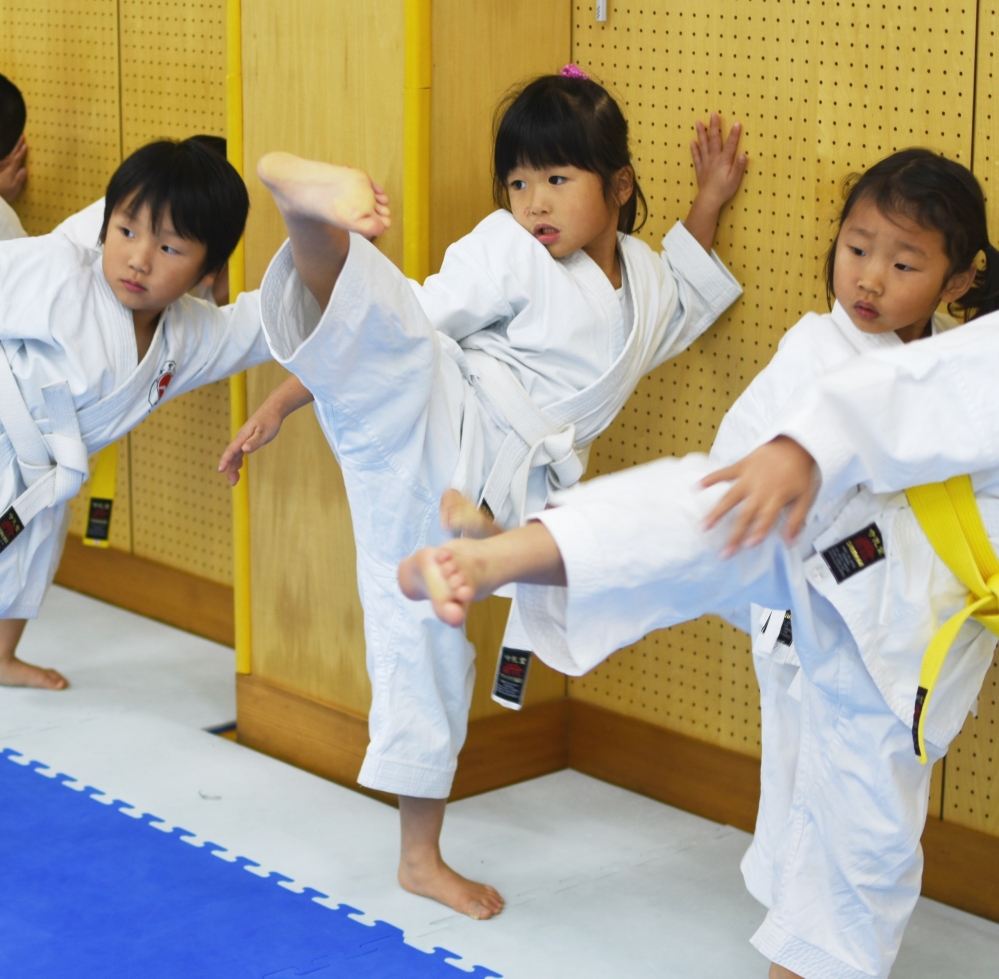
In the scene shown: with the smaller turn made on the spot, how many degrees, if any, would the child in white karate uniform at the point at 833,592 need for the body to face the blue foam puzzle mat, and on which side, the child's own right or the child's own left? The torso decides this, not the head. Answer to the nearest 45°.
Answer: approximately 45° to the child's own right

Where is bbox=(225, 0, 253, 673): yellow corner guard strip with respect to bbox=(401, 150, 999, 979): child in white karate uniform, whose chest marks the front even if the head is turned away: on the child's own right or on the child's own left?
on the child's own right

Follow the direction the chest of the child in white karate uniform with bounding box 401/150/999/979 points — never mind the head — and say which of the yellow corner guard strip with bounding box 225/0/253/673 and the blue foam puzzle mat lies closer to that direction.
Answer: the blue foam puzzle mat

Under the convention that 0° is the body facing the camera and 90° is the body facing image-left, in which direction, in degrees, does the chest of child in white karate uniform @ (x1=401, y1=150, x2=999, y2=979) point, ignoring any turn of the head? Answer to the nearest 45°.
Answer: approximately 45°

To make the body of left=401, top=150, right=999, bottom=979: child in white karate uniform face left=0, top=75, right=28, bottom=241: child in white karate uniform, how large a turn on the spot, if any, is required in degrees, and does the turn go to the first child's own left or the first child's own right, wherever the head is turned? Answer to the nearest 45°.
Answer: approximately 90° to the first child's own right

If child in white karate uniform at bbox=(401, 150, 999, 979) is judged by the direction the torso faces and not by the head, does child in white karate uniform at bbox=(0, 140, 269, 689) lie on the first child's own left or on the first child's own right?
on the first child's own right

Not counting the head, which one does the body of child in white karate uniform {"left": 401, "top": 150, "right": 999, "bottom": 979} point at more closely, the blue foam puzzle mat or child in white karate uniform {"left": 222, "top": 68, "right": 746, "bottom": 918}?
the blue foam puzzle mat

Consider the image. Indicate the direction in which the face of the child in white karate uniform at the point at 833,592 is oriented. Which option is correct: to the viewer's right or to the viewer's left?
to the viewer's left

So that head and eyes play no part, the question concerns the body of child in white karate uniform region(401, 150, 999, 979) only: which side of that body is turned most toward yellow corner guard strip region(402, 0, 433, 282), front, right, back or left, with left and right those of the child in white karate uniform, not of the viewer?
right

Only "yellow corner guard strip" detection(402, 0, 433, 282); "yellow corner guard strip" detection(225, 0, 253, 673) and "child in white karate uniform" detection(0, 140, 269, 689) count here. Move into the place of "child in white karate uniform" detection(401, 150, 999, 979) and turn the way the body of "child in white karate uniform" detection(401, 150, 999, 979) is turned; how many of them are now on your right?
3

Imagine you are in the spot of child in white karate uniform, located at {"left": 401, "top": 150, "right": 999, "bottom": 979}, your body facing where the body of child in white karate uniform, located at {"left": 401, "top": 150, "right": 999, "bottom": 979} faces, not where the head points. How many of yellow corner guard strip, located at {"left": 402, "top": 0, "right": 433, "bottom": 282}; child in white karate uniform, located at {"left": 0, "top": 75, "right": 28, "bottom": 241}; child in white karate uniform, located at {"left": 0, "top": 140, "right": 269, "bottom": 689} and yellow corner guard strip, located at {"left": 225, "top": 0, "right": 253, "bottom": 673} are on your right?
4
